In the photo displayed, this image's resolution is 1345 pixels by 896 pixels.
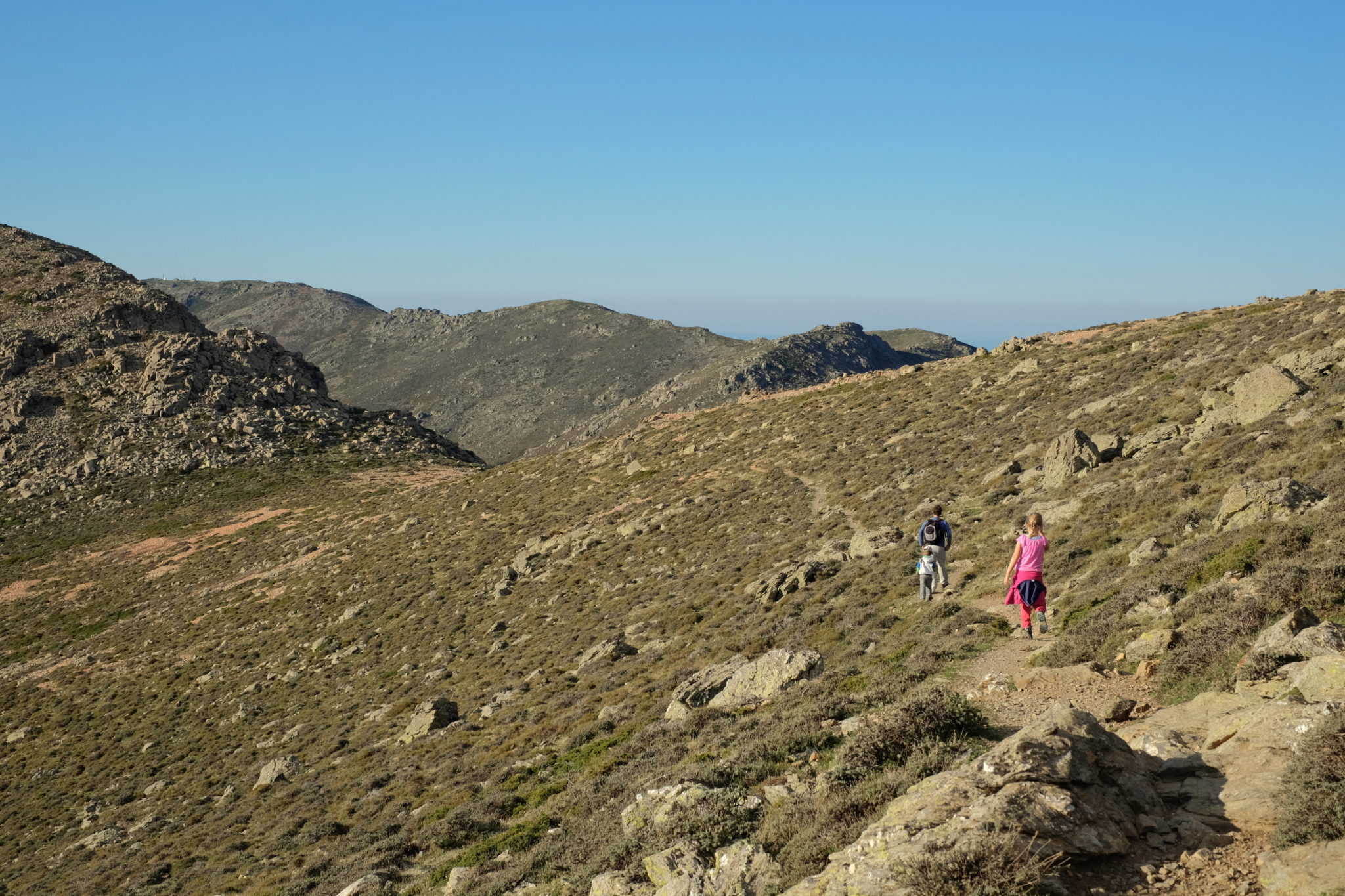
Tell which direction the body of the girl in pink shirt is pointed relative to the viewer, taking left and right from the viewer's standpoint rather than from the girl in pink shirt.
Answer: facing away from the viewer

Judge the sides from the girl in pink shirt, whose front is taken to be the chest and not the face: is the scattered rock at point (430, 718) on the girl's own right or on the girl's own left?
on the girl's own left

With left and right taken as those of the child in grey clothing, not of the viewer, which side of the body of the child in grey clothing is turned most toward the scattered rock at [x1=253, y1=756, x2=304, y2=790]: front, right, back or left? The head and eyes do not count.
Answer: left

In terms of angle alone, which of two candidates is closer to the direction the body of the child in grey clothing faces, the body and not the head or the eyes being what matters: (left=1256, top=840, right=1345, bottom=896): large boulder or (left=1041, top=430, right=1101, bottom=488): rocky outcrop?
the rocky outcrop

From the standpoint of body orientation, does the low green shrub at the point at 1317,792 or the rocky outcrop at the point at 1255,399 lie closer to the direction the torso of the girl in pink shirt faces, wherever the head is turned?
the rocky outcrop

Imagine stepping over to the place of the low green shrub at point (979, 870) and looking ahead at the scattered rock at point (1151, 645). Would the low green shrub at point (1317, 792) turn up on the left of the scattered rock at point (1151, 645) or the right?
right

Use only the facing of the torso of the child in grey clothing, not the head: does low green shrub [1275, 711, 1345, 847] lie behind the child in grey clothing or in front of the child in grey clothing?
behind

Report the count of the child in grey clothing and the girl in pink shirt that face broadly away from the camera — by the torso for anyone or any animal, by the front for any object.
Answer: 2

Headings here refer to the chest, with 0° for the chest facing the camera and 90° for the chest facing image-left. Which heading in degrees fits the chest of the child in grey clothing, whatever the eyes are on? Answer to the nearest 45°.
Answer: approximately 180°

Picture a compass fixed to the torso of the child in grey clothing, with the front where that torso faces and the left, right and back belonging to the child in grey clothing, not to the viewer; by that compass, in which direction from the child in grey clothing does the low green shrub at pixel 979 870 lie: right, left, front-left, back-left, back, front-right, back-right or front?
back

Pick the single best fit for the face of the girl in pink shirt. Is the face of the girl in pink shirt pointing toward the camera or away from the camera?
away from the camera

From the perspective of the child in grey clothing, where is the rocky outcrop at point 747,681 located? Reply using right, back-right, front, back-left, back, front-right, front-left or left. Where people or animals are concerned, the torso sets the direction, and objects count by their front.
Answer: back-left
